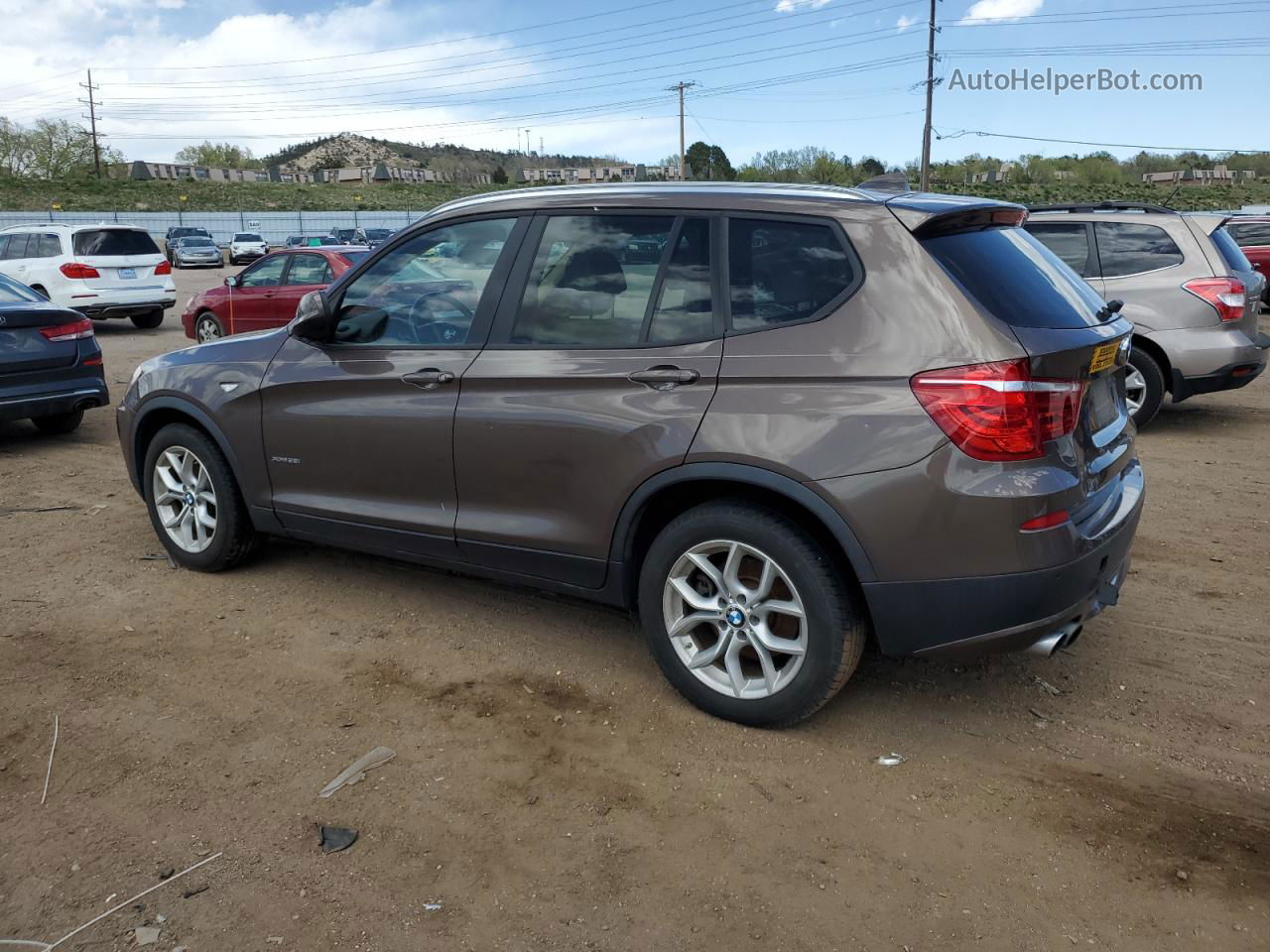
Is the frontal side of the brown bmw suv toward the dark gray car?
yes

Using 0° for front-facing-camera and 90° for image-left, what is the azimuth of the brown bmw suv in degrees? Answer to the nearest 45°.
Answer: approximately 135°

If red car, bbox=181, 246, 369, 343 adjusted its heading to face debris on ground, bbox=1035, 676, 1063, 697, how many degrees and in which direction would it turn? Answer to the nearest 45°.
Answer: approximately 135° to its left

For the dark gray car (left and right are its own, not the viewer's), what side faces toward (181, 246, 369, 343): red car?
right

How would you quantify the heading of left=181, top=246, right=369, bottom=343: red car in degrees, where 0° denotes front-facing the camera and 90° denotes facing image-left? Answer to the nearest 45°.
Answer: approximately 135°

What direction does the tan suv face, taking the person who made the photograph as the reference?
facing away from the viewer and to the left of the viewer

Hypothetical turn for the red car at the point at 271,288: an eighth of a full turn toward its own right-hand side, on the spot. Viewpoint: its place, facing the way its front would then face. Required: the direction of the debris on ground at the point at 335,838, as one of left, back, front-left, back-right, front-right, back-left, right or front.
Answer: back

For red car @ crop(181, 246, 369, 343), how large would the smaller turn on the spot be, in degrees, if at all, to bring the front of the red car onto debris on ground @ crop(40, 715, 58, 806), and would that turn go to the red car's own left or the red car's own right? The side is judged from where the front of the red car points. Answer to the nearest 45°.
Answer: approximately 135° to the red car's own left

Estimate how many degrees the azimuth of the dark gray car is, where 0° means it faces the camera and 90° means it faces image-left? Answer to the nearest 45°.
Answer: approximately 135°

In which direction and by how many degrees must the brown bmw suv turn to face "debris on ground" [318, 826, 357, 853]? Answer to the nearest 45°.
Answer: approximately 90° to its left

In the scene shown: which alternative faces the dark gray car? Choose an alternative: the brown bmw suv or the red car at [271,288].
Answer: the brown bmw suv
